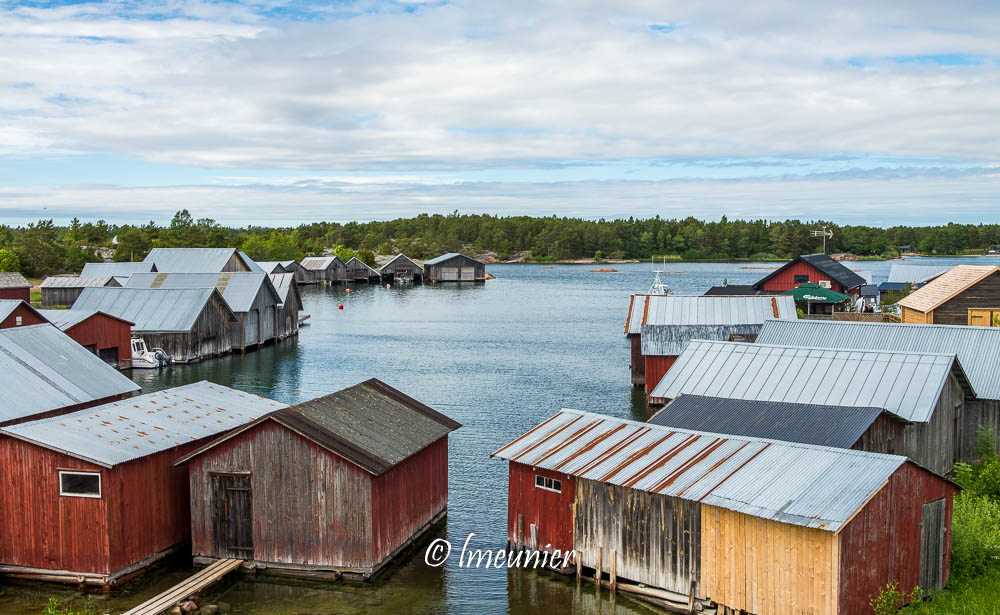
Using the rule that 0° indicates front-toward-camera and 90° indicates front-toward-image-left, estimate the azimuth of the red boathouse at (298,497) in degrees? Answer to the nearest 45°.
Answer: approximately 45°

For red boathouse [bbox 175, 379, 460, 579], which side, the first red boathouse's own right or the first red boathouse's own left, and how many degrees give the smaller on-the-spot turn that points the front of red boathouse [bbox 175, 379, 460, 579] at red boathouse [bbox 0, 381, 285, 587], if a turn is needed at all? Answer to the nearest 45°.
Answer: approximately 45° to the first red boathouse's own right

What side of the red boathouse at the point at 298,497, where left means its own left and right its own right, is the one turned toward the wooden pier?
front
